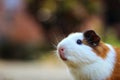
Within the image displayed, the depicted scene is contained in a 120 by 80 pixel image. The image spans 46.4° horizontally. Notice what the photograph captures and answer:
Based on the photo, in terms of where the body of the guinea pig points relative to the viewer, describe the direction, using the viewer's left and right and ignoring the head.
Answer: facing to the left of the viewer
